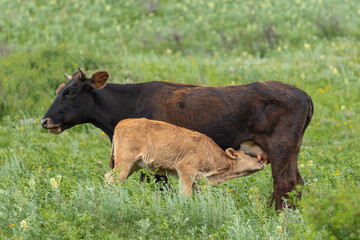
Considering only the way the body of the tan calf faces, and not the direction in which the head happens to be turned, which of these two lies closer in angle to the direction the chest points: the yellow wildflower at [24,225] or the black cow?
the black cow

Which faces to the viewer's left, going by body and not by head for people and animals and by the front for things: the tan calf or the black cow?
the black cow

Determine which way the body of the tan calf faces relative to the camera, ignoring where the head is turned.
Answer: to the viewer's right

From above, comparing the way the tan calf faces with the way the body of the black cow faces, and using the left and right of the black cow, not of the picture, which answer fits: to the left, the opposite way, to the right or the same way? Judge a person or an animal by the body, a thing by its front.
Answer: the opposite way

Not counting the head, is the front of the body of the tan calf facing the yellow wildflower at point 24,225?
no

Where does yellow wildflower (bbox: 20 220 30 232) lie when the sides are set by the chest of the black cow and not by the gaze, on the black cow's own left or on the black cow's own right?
on the black cow's own left

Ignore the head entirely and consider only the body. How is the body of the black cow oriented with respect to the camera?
to the viewer's left

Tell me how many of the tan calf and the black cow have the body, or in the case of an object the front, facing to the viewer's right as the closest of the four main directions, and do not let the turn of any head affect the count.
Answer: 1
